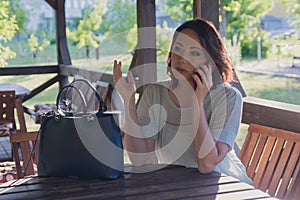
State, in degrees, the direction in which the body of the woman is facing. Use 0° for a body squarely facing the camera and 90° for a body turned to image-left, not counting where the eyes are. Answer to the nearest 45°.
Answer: approximately 45°

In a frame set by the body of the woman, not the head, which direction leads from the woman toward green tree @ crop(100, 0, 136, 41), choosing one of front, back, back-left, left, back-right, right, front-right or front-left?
back-right

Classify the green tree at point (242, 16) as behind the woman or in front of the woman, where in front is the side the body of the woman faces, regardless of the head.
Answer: behind

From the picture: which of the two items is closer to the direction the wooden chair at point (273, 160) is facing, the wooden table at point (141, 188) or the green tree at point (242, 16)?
the wooden table

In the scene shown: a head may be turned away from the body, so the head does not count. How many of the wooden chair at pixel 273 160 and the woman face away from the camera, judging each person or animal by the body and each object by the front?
0

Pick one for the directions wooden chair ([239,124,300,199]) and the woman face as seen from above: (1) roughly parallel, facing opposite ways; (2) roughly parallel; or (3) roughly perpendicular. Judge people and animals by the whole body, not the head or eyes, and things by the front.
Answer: roughly parallel

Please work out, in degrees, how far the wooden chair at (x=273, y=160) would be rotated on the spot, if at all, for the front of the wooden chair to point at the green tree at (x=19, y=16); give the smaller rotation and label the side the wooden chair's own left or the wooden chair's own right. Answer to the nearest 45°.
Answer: approximately 90° to the wooden chair's own right

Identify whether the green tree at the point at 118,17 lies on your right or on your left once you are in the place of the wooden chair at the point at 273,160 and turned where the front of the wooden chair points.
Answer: on your right

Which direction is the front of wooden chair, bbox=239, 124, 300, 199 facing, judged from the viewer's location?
facing the viewer and to the left of the viewer

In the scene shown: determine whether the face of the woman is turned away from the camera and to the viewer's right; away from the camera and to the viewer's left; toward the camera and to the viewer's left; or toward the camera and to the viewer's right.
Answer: toward the camera and to the viewer's left

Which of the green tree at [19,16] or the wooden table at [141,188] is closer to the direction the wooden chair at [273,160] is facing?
the wooden table
